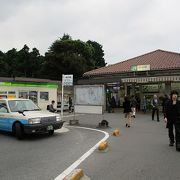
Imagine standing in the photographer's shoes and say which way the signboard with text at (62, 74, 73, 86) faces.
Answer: facing the viewer

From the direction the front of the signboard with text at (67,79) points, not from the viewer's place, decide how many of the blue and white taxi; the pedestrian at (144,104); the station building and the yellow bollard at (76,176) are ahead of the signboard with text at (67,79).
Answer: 2

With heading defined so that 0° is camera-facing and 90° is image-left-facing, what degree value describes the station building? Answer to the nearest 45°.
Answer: approximately 0°

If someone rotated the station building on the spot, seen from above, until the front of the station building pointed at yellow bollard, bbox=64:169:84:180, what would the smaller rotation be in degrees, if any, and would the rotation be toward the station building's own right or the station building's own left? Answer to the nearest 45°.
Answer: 0° — it already faces it

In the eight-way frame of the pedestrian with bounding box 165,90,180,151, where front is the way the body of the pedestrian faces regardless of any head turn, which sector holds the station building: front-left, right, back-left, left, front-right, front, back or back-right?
back

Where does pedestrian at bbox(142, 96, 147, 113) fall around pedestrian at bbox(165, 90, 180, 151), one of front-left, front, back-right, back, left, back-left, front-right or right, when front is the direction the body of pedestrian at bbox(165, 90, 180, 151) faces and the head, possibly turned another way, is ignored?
back
